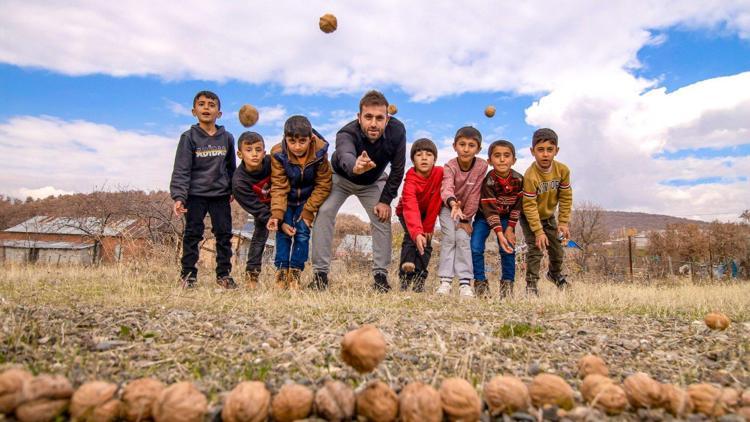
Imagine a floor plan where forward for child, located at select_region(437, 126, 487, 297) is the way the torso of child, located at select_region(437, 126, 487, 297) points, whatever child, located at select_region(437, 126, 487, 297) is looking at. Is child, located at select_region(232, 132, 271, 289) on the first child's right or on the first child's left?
on the first child's right

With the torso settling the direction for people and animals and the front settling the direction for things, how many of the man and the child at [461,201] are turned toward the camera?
2

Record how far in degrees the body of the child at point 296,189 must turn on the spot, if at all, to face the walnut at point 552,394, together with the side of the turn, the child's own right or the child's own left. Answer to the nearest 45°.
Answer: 0° — they already face it

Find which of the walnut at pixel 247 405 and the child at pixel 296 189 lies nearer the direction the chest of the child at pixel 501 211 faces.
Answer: the walnut

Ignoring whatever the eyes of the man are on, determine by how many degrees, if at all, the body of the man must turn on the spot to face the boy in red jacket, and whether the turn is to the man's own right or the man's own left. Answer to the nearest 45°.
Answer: approximately 90° to the man's own left

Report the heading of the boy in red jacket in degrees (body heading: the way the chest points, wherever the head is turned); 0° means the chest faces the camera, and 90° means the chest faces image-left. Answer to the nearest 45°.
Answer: approximately 0°

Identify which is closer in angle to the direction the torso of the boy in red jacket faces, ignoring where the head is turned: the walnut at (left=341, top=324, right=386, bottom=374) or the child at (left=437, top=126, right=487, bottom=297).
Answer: the walnut

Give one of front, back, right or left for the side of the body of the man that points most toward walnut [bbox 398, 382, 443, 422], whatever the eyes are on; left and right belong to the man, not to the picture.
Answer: front

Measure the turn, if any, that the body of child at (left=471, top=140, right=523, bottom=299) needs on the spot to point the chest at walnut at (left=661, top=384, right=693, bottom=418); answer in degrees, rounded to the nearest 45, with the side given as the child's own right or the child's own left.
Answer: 0° — they already face it
